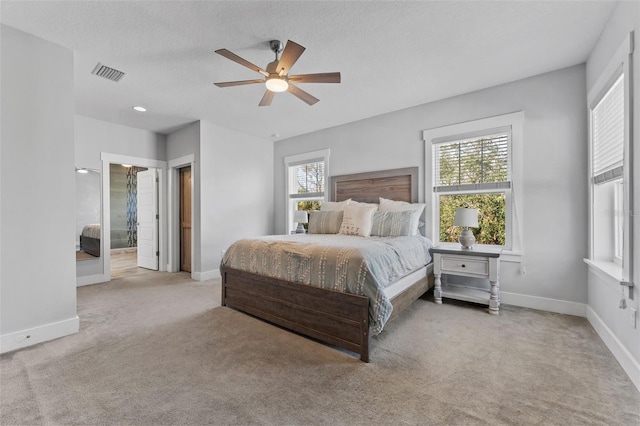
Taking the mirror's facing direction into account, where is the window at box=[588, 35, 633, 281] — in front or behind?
in front

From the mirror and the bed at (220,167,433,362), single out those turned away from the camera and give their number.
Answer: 0

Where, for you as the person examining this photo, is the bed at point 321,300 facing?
facing the viewer and to the left of the viewer

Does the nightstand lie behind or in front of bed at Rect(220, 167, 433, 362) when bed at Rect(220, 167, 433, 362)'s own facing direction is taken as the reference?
behind

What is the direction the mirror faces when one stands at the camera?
facing the viewer and to the right of the viewer

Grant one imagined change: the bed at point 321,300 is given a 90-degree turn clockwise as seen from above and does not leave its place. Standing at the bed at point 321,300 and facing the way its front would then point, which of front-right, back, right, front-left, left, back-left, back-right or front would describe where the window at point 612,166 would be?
back-right

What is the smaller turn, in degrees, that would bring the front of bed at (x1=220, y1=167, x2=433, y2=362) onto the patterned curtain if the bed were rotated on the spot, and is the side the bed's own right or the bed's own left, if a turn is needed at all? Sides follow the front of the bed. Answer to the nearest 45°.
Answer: approximately 90° to the bed's own right

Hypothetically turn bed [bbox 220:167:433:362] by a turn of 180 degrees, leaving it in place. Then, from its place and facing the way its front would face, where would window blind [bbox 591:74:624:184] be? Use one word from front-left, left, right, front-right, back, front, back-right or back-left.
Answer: front-right

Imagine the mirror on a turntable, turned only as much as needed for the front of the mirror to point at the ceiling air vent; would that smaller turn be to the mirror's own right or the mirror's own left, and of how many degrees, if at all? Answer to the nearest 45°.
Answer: approximately 45° to the mirror's own right
